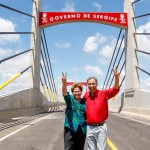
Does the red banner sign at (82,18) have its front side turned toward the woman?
yes

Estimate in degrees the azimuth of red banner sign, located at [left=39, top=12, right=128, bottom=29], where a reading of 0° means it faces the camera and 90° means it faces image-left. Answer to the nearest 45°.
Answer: approximately 0°

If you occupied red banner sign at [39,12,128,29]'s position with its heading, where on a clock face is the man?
The man is roughly at 12 o'clock from the red banner sign.
